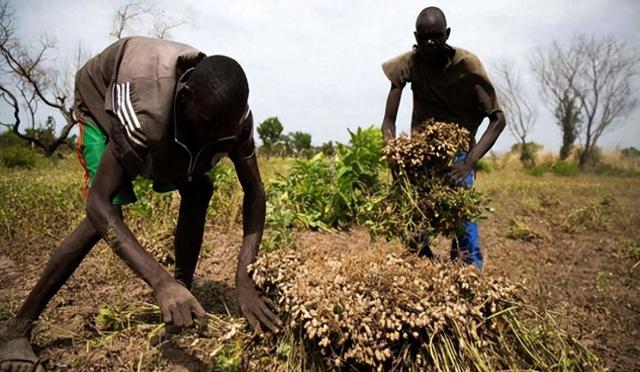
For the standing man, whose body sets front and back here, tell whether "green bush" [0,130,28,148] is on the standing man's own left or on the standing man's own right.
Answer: on the standing man's own right

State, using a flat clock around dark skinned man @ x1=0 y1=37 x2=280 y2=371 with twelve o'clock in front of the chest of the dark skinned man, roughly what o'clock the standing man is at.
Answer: The standing man is roughly at 10 o'clock from the dark skinned man.

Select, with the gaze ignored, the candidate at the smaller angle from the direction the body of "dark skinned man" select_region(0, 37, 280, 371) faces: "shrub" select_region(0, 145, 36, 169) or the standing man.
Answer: the standing man

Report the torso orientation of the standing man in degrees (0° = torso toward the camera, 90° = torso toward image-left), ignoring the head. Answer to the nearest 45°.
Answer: approximately 0°

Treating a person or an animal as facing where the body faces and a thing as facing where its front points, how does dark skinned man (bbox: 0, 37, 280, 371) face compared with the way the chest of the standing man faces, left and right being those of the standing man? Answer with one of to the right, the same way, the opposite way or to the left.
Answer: to the left

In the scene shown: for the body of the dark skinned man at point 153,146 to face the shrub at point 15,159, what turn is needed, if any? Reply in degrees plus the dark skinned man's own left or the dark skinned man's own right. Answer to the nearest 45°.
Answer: approximately 135° to the dark skinned man's own left

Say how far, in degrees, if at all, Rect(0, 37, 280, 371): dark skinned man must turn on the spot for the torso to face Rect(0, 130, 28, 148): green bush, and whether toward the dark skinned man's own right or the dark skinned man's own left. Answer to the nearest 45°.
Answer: approximately 135° to the dark skinned man's own left

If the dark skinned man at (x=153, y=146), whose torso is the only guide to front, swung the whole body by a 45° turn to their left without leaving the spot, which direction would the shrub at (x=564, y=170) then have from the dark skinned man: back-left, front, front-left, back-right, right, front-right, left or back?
front-left

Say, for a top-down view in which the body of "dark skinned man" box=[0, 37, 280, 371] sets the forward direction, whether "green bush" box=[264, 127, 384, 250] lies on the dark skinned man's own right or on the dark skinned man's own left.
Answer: on the dark skinned man's own left

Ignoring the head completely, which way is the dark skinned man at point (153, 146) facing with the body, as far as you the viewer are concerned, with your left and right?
facing the viewer and to the right of the viewer

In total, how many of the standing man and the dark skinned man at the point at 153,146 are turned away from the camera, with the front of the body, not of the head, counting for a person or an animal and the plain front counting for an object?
0
